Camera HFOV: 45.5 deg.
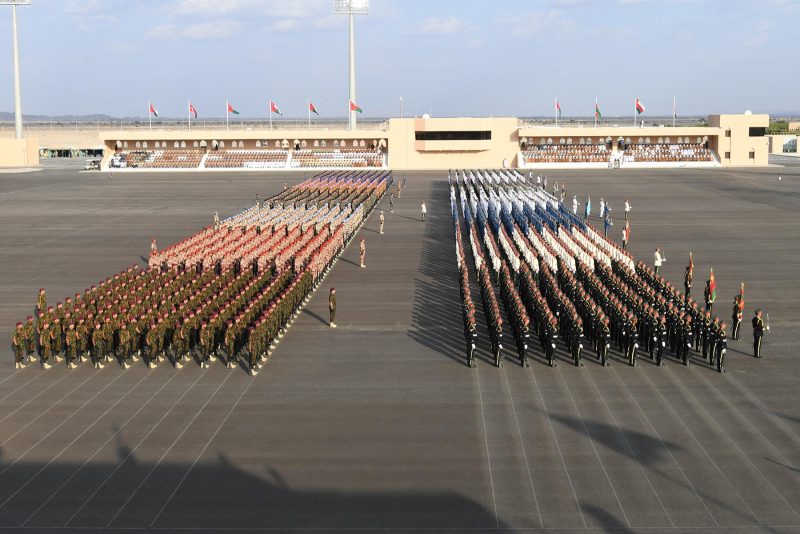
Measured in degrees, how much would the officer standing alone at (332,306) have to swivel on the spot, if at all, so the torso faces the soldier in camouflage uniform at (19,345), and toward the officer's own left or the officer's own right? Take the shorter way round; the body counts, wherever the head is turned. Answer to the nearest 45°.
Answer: approximately 135° to the officer's own right

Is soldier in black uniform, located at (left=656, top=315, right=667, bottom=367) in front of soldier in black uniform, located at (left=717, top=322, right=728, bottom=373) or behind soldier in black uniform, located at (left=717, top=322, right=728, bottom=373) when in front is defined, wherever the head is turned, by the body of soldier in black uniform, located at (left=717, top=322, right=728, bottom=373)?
behind

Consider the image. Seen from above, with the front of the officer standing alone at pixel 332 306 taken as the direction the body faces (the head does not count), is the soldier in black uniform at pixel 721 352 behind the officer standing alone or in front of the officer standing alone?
in front

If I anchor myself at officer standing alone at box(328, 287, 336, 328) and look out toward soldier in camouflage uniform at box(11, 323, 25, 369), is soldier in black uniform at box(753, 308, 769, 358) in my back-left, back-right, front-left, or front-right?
back-left

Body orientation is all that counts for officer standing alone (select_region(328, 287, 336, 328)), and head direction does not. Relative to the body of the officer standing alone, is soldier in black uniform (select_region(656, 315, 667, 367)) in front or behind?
in front
